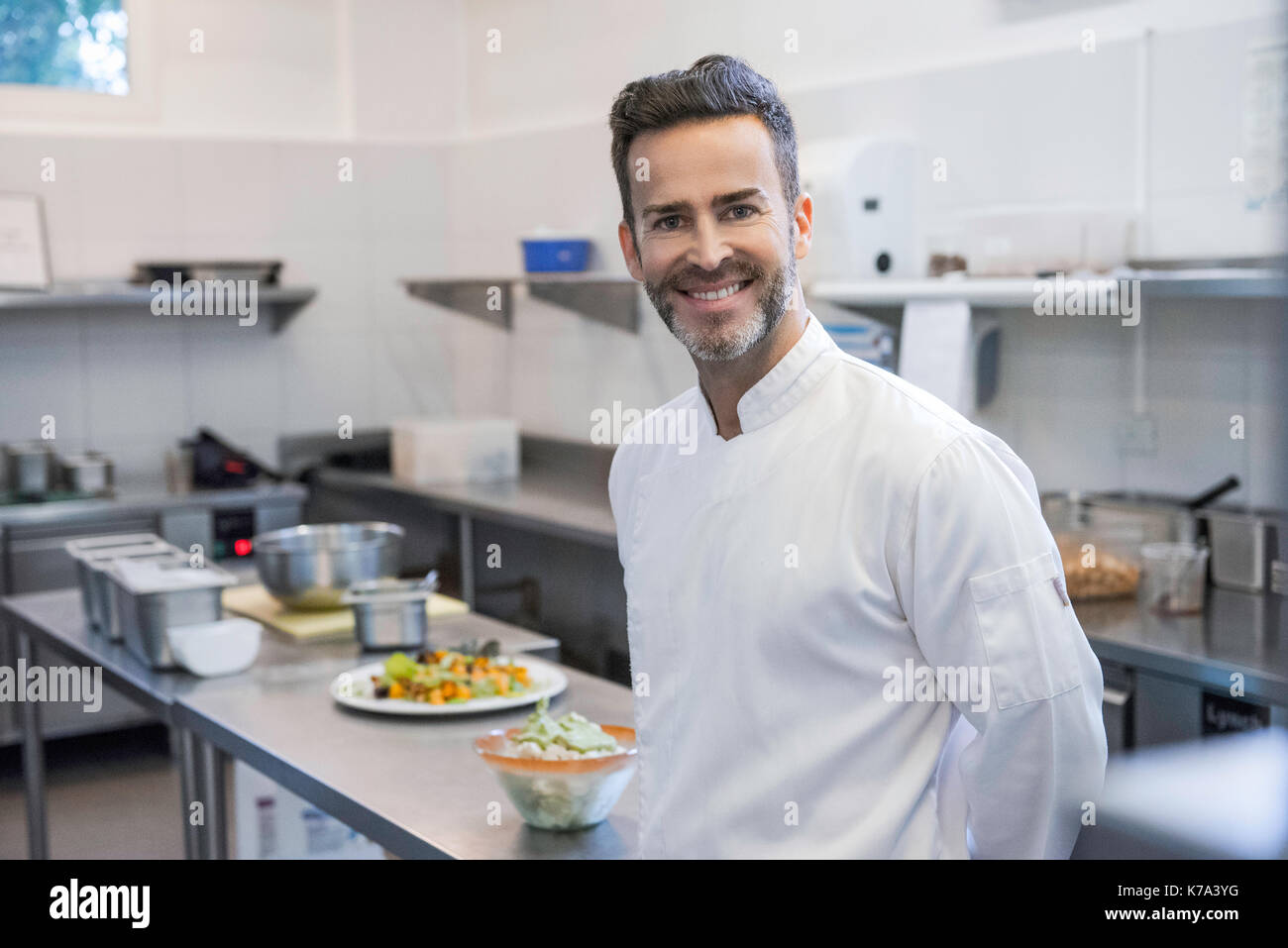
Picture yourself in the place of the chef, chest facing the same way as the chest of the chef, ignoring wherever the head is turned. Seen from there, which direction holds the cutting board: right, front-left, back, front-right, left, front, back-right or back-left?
right

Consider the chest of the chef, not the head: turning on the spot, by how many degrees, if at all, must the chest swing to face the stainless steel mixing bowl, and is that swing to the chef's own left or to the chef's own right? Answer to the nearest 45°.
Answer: approximately 90° to the chef's own right

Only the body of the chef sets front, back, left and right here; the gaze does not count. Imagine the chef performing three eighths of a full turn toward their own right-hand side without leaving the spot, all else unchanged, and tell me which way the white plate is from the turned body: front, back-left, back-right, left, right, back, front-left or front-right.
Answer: front-left

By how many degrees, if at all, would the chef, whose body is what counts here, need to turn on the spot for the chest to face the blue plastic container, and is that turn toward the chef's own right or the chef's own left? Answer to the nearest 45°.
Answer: approximately 135° to the chef's own right

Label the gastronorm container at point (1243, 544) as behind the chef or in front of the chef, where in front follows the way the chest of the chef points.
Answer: behind

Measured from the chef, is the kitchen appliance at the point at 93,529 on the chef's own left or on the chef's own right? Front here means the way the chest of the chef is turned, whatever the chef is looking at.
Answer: on the chef's own right

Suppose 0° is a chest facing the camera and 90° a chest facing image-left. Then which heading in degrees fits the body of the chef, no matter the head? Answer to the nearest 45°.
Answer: approximately 45°

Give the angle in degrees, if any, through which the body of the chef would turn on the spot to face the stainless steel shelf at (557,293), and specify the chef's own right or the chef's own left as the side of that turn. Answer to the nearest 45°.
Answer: approximately 135° to the chef's own right

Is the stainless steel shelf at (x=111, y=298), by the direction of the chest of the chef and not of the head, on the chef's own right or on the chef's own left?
on the chef's own right

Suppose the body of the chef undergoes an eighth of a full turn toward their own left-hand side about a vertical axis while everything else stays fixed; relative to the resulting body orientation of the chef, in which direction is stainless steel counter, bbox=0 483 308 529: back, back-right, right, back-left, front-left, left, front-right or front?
back-right

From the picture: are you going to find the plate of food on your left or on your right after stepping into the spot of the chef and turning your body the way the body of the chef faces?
on your right

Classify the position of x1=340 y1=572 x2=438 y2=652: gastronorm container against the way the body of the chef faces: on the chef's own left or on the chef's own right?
on the chef's own right

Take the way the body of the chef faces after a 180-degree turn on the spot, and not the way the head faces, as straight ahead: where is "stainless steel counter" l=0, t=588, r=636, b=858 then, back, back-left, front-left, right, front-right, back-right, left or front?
left

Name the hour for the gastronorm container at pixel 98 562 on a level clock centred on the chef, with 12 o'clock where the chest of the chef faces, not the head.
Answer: The gastronorm container is roughly at 3 o'clock from the chef.

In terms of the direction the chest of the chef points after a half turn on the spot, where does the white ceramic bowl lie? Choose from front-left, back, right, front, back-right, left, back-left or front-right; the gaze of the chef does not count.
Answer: left
